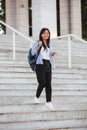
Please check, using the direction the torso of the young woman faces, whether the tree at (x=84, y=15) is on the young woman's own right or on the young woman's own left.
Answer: on the young woman's own left

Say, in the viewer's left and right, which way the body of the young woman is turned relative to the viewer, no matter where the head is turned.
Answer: facing the viewer and to the right of the viewer
